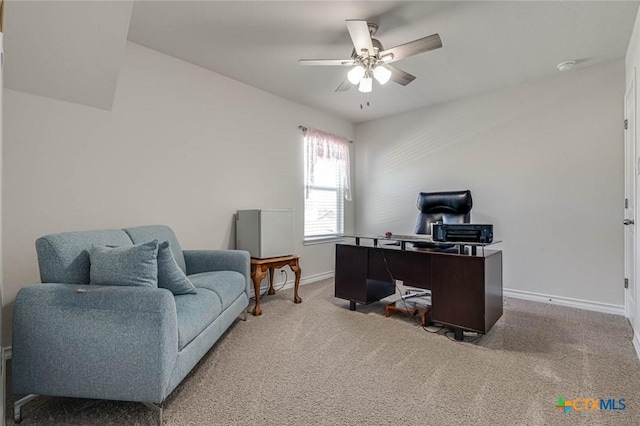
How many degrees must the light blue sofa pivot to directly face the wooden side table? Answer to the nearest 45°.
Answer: approximately 90° to its left

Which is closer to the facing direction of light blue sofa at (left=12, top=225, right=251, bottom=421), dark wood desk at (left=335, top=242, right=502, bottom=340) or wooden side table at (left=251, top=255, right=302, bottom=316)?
the dark wood desk

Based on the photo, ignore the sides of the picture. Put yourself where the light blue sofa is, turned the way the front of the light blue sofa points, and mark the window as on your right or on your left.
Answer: on your left

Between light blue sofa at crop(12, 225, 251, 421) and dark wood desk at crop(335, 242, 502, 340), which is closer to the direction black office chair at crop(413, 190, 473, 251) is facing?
the dark wood desk

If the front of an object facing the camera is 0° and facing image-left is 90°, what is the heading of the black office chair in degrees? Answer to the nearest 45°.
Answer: approximately 0°

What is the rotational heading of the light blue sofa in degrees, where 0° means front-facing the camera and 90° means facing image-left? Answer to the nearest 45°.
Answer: approximately 315°

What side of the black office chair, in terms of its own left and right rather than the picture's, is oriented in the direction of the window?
right

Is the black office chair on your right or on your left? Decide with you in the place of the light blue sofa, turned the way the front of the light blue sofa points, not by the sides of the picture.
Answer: on your left

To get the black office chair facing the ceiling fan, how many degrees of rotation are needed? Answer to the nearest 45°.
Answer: approximately 45° to its right

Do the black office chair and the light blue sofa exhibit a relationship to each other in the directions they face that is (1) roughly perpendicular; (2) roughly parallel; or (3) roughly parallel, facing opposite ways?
roughly perpendicular
